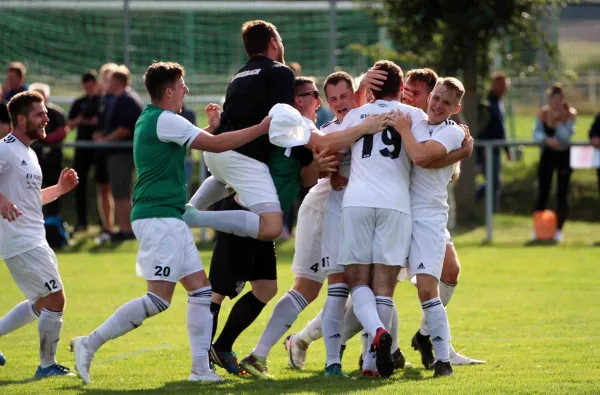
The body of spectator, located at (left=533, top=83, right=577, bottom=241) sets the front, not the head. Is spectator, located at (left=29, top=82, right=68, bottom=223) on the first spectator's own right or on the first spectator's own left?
on the first spectator's own right

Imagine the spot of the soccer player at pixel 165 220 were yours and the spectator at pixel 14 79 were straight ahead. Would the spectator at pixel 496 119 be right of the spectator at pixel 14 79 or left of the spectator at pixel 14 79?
right

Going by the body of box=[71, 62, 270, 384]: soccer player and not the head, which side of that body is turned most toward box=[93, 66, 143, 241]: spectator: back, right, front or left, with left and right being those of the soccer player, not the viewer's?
left

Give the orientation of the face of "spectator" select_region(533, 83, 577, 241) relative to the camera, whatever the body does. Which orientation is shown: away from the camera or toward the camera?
toward the camera

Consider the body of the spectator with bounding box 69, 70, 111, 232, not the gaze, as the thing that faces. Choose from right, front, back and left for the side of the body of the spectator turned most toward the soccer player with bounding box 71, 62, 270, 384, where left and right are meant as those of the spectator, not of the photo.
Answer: front

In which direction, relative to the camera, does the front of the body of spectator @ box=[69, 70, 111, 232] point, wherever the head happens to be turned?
toward the camera

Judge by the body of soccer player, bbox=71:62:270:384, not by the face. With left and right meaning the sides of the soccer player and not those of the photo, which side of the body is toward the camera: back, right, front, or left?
right

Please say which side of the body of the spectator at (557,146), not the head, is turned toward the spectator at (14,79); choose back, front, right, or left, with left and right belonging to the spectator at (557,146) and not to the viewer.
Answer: right

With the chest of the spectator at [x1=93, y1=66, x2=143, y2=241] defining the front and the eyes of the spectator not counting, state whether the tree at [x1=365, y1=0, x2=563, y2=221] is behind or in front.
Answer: behind

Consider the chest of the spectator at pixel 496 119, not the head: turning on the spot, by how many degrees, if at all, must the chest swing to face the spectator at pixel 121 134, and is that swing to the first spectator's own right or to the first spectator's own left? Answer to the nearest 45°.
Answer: approximately 135° to the first spectator's own right

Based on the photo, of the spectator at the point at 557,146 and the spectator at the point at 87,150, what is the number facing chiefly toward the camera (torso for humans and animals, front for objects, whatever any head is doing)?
2

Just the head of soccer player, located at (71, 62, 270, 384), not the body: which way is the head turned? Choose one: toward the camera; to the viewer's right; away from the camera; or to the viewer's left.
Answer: to the viewer's right

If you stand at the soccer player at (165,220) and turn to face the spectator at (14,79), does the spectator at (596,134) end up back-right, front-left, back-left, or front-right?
front-right

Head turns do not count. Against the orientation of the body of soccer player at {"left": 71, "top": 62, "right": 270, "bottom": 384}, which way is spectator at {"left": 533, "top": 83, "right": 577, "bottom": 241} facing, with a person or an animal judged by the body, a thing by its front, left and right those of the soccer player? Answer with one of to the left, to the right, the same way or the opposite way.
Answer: to the right

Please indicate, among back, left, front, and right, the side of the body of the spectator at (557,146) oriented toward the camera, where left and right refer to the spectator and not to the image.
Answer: front

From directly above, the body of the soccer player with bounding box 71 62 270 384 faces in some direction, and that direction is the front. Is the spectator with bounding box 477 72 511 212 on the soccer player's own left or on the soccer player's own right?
on the soccer player's own left

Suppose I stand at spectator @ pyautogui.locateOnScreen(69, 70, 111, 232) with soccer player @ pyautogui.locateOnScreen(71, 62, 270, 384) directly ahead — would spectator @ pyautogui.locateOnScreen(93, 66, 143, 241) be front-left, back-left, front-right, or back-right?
front-left
